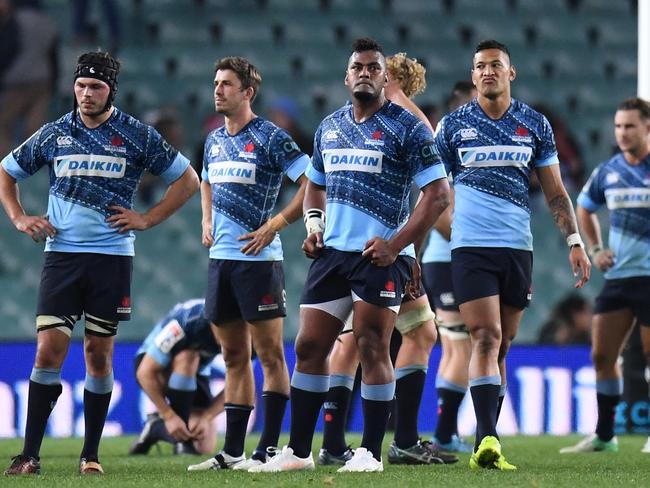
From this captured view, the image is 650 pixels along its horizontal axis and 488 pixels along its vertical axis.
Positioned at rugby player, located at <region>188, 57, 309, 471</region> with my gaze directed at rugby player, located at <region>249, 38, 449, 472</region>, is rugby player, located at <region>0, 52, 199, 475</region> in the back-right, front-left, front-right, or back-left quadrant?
back-right

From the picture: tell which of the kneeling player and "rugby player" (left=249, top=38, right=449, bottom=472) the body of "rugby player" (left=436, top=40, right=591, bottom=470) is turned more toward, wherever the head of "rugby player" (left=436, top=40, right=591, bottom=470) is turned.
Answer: the rugby player

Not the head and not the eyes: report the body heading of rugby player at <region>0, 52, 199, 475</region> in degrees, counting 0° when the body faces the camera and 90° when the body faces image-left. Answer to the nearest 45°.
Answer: approximately 0°

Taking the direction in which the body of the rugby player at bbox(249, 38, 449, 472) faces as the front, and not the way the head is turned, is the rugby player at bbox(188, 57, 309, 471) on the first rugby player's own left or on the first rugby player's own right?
on the first rugby player's own right

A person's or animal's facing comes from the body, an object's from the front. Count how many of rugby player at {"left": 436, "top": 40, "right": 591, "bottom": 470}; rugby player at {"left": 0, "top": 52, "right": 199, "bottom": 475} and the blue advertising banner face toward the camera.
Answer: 3
